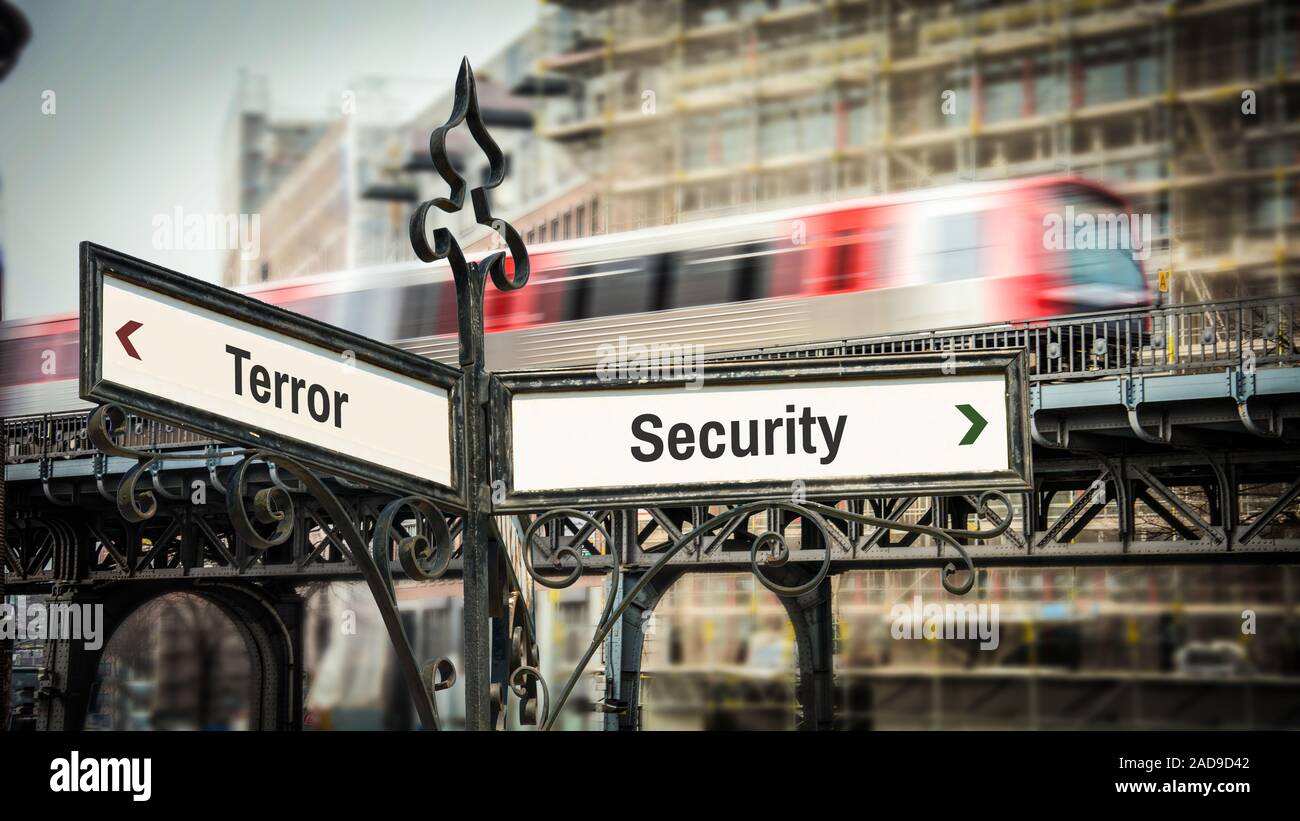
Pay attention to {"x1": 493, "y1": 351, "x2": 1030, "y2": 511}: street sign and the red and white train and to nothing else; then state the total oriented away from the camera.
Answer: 0

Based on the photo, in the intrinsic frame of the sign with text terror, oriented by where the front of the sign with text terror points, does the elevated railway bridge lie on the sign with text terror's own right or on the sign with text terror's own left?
on the sign with text terror's own left

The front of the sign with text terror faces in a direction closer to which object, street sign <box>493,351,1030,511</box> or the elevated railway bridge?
the street sign

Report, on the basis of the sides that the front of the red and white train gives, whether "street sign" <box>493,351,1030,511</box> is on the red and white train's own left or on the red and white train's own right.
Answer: on the red and white train's own right

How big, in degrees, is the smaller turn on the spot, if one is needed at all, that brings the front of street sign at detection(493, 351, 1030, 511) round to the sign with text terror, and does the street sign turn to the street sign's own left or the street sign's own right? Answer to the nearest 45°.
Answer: approximately 45° to the street sign's own right

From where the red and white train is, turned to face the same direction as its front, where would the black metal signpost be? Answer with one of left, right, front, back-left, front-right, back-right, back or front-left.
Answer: front-right

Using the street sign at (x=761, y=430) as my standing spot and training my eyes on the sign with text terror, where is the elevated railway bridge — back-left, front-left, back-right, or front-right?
back-right

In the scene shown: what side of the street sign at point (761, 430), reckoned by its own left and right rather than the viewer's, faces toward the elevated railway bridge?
back

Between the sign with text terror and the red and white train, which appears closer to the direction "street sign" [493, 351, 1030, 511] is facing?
the sign with text terror
